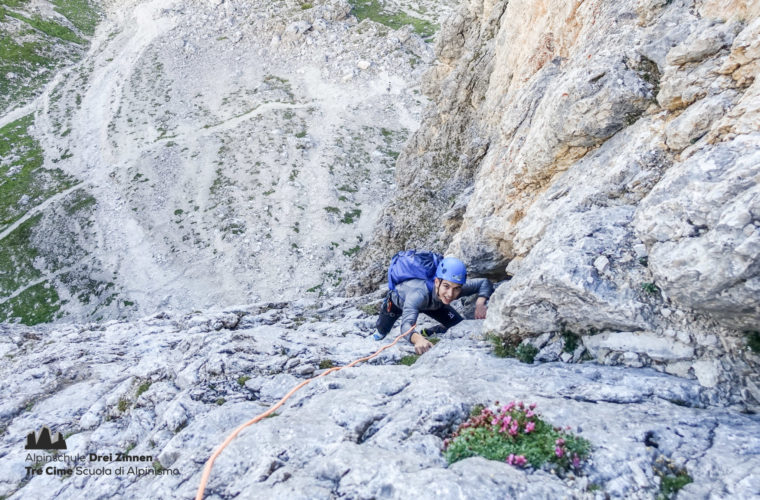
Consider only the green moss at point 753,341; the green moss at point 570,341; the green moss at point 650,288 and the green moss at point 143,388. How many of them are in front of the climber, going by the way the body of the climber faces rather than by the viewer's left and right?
3

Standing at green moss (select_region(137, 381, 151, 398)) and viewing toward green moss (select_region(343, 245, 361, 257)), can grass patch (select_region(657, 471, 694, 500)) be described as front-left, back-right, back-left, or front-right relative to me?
back-right

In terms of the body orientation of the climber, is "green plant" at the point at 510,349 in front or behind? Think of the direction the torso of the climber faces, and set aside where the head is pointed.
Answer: in front

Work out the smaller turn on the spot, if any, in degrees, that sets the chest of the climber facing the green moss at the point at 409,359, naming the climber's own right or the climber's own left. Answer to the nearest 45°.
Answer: approximately 45° to the climber's own right

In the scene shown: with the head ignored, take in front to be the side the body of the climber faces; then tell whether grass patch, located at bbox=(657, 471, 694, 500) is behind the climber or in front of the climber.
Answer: in front

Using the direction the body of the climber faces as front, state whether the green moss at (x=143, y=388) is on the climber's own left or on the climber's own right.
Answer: on the climber's own right
